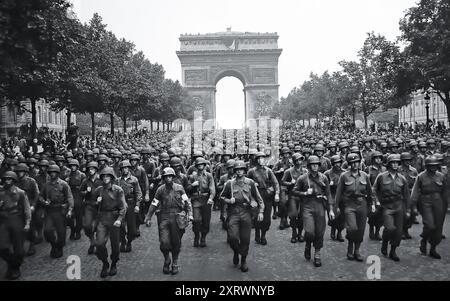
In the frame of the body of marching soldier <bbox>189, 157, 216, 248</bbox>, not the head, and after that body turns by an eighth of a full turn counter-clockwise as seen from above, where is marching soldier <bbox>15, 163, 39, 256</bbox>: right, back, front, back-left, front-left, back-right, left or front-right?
back-right

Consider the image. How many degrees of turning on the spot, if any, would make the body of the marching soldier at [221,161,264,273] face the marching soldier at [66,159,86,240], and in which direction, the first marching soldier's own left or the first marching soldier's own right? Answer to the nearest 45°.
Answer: approximately 135° to the first marching soldier's own right

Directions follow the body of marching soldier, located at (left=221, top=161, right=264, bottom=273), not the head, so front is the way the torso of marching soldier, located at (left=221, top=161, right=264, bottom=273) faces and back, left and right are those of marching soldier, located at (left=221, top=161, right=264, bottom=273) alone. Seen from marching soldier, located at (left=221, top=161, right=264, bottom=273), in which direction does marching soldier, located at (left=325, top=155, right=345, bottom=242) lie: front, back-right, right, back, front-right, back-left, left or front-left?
back-left

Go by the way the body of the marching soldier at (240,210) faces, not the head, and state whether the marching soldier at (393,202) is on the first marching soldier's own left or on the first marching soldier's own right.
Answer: on the first marching soldier's own left

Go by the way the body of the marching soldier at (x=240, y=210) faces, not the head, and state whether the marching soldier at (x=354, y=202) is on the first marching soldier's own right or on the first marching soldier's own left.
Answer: on the first marching soldier's own left

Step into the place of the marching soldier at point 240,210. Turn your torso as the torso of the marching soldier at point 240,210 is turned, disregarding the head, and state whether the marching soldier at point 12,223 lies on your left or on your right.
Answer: on your right

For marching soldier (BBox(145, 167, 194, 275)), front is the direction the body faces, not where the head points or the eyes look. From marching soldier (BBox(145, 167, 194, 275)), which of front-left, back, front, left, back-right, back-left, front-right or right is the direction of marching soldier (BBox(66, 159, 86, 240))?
back-right

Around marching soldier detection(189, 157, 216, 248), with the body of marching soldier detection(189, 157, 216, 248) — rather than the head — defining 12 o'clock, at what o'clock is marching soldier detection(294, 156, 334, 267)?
marching soldier detection(294, 156, 334, 267) is roughly at 10 o'clock from marching soldier detection(189, 157, 216, 248).

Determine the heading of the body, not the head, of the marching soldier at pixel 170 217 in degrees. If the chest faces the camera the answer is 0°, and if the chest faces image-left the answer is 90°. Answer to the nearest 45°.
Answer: approximately 0°
